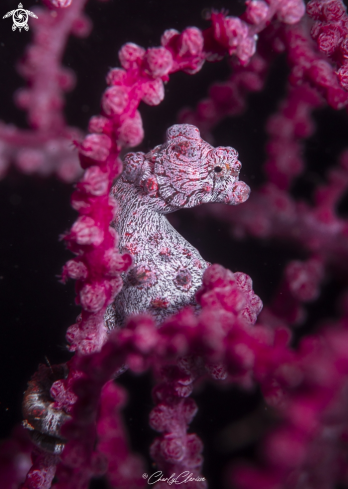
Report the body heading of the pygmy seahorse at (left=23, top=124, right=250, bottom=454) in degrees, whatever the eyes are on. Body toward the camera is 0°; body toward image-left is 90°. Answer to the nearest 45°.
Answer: approximately 270°
